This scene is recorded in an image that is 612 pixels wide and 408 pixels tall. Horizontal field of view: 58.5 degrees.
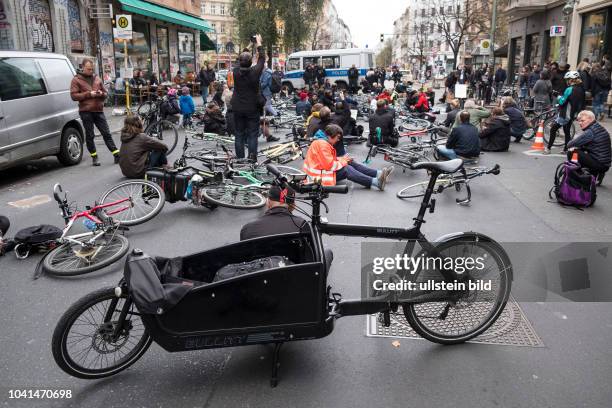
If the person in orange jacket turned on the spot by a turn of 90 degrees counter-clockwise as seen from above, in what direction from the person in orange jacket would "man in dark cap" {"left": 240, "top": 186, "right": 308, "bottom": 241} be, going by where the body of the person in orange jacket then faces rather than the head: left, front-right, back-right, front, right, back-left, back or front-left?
back

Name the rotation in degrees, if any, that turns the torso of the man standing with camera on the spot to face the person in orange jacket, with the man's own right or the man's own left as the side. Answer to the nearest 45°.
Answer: approximately 135° to the man's own right

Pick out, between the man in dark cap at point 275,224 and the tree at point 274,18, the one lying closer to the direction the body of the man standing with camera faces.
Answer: the tree

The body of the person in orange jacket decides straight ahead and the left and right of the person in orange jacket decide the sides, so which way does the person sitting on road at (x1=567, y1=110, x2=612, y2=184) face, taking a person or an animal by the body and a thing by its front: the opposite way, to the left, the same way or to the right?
the opposite way

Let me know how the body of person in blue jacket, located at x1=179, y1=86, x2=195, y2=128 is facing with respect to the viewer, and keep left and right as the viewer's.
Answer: facing away from the viewer

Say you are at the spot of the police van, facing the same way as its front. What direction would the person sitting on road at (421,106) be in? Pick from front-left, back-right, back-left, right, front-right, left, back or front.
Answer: left

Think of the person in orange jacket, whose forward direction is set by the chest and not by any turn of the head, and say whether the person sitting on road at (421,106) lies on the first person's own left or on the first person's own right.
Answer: on the first person's own left

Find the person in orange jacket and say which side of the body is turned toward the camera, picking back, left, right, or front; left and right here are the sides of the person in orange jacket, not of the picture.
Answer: right

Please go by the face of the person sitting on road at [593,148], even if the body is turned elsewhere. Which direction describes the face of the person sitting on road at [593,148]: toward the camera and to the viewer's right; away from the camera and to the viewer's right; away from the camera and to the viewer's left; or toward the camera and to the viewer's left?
toward the camera and to the viewer's left
